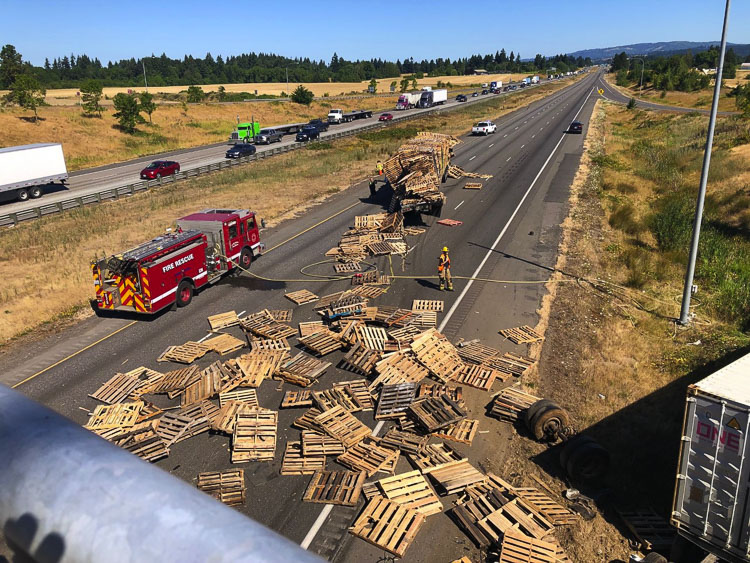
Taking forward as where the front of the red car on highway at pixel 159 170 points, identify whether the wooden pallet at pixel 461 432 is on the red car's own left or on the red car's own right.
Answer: on the red car's own left

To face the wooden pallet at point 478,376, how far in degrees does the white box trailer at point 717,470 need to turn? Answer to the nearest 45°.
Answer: approximately 90° to its left

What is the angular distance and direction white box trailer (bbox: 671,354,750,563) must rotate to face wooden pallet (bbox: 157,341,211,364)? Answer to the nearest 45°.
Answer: approximately 135° to its left

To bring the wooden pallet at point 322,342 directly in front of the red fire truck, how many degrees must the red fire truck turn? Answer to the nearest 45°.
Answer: approximately 90° to its right

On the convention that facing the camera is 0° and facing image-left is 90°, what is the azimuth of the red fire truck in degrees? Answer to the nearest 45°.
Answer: approximately 225°

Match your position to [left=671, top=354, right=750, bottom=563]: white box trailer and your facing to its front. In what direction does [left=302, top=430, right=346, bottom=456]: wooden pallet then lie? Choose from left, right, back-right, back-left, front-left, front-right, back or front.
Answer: back-left

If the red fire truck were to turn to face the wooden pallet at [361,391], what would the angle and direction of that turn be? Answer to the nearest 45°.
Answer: approximately 90° to its right

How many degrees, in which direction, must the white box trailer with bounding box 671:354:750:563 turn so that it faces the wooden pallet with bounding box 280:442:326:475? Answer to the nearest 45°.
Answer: approximately 135° to its left

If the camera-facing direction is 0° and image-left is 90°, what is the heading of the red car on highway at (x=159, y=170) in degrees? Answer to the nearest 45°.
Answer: approximately 45°

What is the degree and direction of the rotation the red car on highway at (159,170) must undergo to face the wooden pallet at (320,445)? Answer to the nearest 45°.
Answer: approximately 45° to its left

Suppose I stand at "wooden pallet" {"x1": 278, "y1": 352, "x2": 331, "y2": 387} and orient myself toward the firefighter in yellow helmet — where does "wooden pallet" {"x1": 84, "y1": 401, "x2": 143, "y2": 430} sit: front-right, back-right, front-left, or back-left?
back-left

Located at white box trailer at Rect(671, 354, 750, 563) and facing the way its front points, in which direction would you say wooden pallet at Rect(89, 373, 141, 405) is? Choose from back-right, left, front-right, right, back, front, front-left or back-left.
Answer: back-left

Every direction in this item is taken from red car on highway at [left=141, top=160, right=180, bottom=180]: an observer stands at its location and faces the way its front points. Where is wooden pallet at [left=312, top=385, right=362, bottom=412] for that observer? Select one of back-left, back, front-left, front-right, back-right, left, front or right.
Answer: front-left

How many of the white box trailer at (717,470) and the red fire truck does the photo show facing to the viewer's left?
0

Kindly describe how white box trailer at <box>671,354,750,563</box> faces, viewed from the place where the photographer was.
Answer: facing away from the viewer and to the right of the viewer
